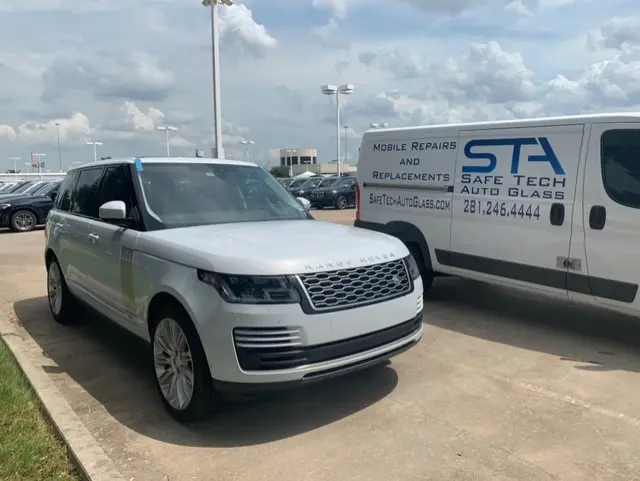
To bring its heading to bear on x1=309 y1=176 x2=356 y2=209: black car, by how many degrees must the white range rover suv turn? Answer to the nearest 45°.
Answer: approximately 135° to its left

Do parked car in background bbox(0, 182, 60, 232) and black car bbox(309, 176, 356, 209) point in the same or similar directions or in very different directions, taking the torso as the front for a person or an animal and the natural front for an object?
same or similar directions

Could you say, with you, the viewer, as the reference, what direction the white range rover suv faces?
facing the viewer and to the right of the viewer

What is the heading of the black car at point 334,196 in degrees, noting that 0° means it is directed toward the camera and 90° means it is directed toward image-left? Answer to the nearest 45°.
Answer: approximately 45°

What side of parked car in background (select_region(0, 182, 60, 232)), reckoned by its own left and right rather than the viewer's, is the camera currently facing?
left

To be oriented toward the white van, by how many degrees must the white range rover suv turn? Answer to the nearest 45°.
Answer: approximately 90° to its left

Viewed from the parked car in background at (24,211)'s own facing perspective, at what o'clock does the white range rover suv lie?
The white range rover suv is roughly at 9 o'clock from the parked car in background.

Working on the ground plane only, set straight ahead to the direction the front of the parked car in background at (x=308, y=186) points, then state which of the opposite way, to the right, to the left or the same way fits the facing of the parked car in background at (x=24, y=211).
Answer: the same way

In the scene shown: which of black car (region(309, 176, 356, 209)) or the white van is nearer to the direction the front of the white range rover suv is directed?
the white van

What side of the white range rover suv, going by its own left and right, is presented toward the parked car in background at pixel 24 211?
back

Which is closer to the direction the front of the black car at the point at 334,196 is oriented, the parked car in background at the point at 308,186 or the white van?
the white van

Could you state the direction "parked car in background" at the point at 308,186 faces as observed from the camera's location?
facing the viewer and to the left of the viewer

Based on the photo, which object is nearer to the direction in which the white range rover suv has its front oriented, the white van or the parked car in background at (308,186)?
the white van
